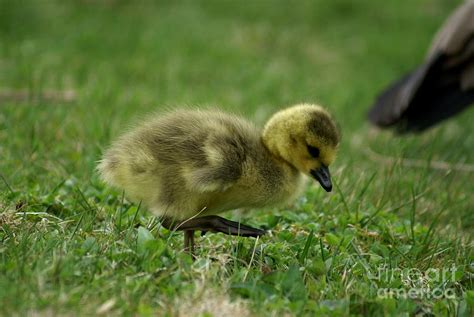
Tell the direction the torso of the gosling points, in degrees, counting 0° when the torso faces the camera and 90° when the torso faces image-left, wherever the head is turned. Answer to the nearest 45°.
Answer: approximately 270°
